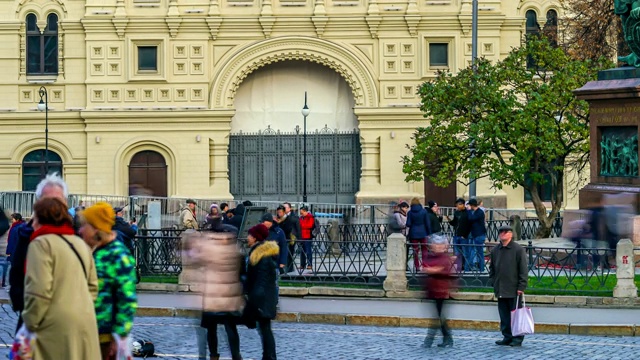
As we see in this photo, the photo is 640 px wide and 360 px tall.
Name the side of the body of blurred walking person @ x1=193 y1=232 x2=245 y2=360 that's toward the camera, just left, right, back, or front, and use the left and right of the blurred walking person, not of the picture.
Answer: back

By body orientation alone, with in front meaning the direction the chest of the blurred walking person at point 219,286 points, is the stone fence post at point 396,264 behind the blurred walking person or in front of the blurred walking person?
in front

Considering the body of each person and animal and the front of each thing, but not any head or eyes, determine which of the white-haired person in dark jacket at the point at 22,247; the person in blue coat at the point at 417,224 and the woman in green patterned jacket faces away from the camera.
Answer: the person in blue coat

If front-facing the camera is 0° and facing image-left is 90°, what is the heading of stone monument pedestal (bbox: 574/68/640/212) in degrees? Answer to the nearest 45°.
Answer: approximately 0°

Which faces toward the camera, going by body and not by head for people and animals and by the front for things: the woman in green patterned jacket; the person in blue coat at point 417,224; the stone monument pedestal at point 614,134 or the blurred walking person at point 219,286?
the stone monument pedestal

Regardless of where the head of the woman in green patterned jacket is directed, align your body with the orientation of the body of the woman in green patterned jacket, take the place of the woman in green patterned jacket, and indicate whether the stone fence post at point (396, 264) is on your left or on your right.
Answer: on your right

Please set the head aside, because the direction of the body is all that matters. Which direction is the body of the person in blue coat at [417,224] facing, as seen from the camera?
away from the camera

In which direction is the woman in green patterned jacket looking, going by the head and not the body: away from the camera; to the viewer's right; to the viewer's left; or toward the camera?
to the viewer's left

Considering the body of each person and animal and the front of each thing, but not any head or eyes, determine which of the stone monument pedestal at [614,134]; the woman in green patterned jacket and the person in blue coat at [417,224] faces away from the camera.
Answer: the person in blue coat

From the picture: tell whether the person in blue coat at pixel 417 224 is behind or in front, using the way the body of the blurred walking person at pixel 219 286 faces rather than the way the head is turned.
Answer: in front
